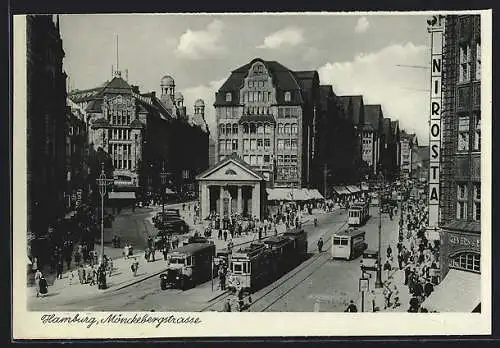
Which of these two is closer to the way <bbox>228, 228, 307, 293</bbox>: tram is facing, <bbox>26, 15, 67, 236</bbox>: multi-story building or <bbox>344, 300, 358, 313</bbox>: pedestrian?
the multi-story building

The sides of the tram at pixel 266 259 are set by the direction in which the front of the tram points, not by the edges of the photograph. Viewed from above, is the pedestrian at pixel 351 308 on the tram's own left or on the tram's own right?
on the tram's own left

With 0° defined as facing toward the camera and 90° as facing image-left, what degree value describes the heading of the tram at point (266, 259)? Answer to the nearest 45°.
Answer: approximately 45°
